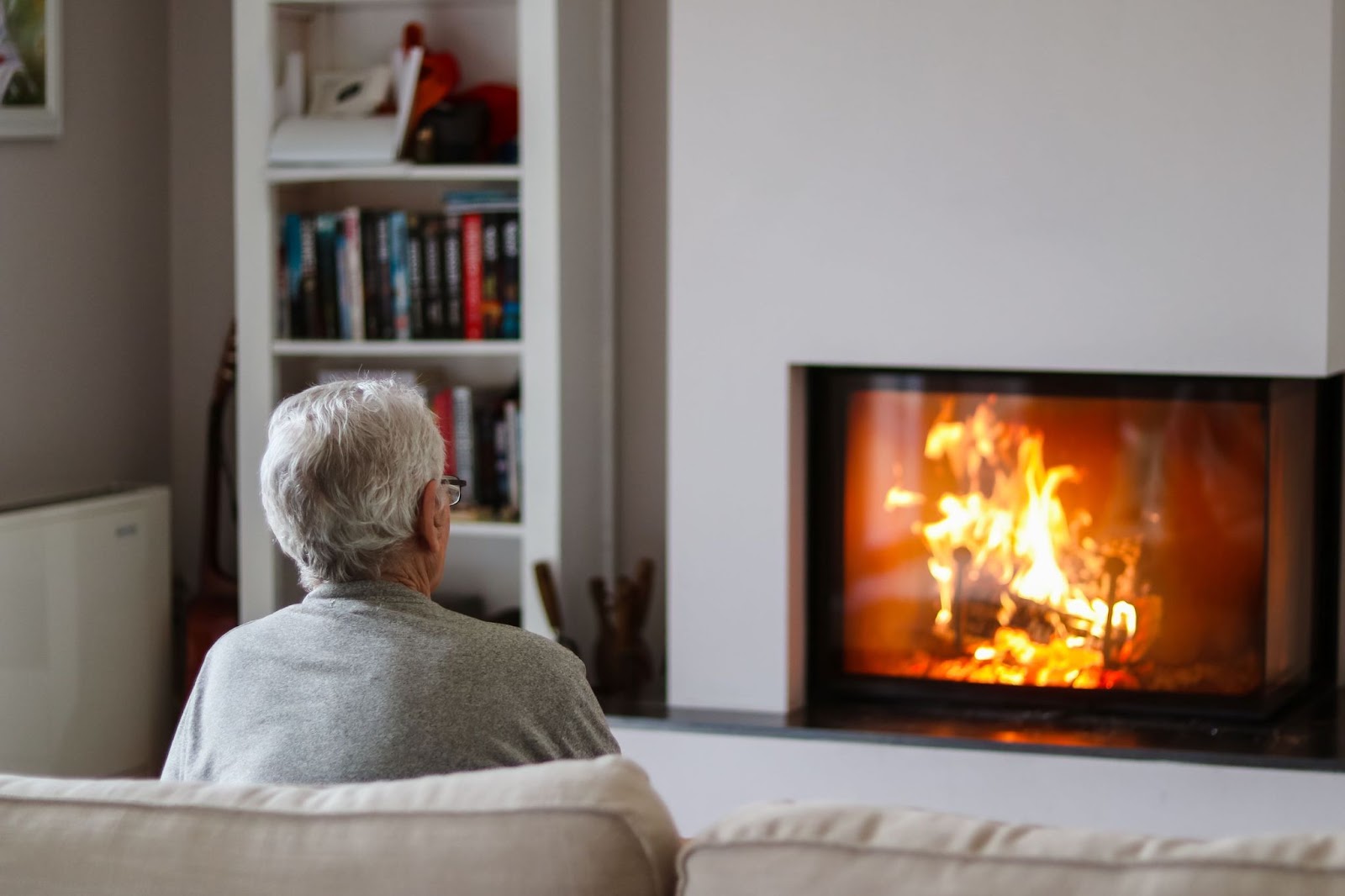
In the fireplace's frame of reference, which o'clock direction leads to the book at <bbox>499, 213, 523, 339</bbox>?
The book is roughly at 3 o'clock from the fireplace.

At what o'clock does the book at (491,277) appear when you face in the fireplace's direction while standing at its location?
The book is roughly at 3 o'clock from the fireplace.

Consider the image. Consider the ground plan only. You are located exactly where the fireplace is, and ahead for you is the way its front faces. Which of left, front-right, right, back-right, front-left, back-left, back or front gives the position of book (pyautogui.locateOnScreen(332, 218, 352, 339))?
right

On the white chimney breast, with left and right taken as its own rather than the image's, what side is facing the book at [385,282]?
right

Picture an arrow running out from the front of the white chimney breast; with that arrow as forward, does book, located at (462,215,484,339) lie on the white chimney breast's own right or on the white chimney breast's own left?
on the white chimney breast's own right

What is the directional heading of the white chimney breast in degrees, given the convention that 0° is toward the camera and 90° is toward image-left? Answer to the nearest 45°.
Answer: approximately 0°

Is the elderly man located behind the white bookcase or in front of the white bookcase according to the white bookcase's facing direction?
in front

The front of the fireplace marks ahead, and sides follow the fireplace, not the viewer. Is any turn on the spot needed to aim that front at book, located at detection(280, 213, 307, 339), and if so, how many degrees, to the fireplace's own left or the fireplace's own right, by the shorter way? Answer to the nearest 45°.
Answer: approximately 90° to the fireplace's own right

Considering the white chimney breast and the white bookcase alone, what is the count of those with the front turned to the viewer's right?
0

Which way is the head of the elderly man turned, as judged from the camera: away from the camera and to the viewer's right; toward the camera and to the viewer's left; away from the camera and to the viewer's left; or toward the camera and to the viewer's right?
away from the camera and to the viewer's right
